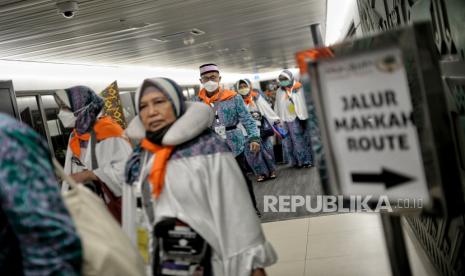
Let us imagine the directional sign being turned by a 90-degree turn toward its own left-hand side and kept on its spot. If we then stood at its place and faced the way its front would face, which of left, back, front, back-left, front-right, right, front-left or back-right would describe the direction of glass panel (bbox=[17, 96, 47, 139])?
back-left

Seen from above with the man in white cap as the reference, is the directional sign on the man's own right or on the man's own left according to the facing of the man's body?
on the man's own left

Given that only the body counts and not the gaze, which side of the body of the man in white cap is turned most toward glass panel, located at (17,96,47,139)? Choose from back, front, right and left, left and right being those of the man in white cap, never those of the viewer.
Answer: right

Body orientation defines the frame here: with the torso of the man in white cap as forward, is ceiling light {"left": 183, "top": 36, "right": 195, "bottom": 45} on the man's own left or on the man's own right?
on the man's own right

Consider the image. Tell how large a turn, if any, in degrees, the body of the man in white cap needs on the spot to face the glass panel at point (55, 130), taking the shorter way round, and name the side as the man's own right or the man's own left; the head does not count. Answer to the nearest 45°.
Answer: approximately 90° to the man's own right

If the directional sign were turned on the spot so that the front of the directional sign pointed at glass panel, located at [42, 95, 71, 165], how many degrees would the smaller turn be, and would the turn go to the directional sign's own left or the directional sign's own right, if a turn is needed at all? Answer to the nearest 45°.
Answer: approximately 135° to the directional sign's own right

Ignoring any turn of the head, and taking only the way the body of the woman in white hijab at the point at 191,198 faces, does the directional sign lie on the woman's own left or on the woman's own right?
on the woman's own left

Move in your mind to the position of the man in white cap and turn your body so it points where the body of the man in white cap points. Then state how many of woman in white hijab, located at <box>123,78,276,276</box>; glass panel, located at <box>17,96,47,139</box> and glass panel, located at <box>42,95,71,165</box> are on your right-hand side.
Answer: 2

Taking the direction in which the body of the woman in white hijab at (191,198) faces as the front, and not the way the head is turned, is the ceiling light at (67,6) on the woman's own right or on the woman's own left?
on the woman's own right

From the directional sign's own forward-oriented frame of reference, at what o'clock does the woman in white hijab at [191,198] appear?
The woman in white hijab is roughly at 4 o'clock from the directional sign.
